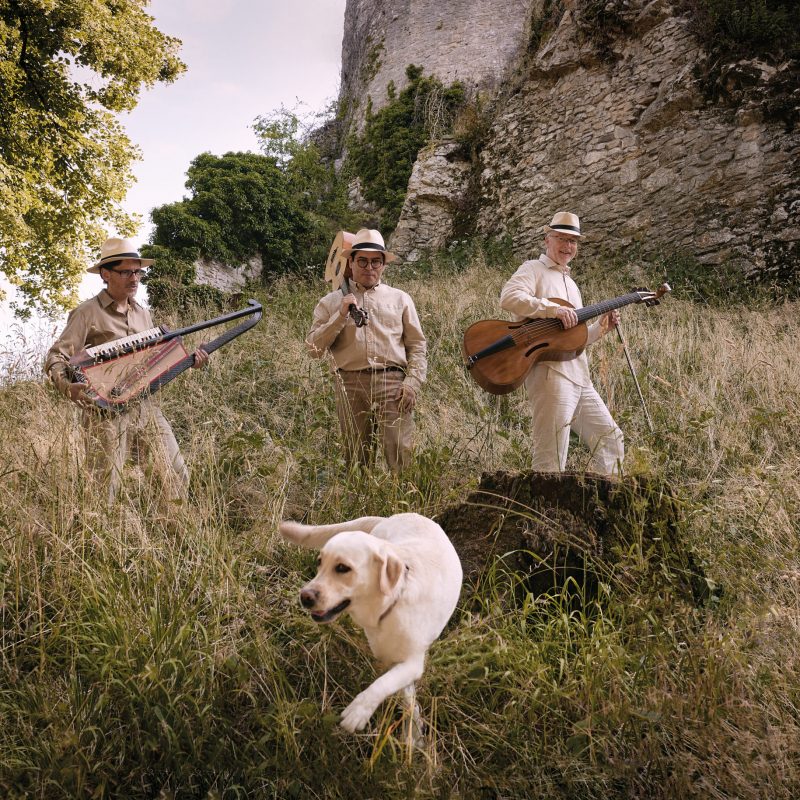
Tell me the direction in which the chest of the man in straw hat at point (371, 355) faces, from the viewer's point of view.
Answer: toward the camera

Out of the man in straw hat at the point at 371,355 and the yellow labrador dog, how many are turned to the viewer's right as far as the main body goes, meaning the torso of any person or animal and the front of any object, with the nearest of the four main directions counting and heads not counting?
0

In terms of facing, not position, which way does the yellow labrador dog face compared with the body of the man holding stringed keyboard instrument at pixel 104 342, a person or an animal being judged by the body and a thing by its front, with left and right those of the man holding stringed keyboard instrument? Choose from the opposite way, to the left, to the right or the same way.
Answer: to the right

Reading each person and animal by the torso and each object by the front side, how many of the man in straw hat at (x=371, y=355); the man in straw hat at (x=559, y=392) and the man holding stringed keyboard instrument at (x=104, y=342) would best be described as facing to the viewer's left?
0

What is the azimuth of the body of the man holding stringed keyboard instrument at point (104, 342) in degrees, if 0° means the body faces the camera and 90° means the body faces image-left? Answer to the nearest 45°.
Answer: approximately 315°

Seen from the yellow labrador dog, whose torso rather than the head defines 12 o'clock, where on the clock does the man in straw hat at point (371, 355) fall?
The man in straw hat is roughly at 5 o'clock from the yellow labrador dog.

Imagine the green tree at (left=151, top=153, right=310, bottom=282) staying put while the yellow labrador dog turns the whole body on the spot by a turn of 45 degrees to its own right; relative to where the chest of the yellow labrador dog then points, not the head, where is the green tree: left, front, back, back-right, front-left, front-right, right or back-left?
right

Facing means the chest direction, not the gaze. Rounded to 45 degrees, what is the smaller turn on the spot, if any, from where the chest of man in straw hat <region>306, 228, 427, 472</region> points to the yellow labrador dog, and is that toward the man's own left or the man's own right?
0° — they already face it

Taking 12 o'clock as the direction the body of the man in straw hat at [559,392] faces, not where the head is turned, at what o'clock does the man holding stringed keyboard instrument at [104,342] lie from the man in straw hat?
The man holding stringed keyboard instrument is roughly at 4 o'clock from the man in straw hat.

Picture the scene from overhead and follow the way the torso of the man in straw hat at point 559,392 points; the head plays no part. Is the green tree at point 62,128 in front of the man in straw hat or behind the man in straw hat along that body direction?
behind

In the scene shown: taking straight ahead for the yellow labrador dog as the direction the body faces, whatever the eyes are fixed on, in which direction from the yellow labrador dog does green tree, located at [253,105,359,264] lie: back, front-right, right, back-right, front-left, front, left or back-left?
back-right

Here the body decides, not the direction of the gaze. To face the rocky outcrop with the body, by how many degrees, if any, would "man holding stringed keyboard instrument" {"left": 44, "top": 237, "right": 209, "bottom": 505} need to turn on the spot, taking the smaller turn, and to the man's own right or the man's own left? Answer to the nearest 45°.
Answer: approximately 90° to the man's own left

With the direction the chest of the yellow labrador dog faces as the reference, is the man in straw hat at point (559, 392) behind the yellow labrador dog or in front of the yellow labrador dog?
behind

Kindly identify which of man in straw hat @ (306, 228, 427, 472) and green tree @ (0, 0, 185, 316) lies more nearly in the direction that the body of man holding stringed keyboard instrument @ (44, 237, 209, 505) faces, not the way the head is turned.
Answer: the man in straw hat

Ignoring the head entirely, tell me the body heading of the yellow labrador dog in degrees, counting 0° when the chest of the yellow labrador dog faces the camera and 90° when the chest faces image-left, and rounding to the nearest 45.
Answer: approximately 45°
